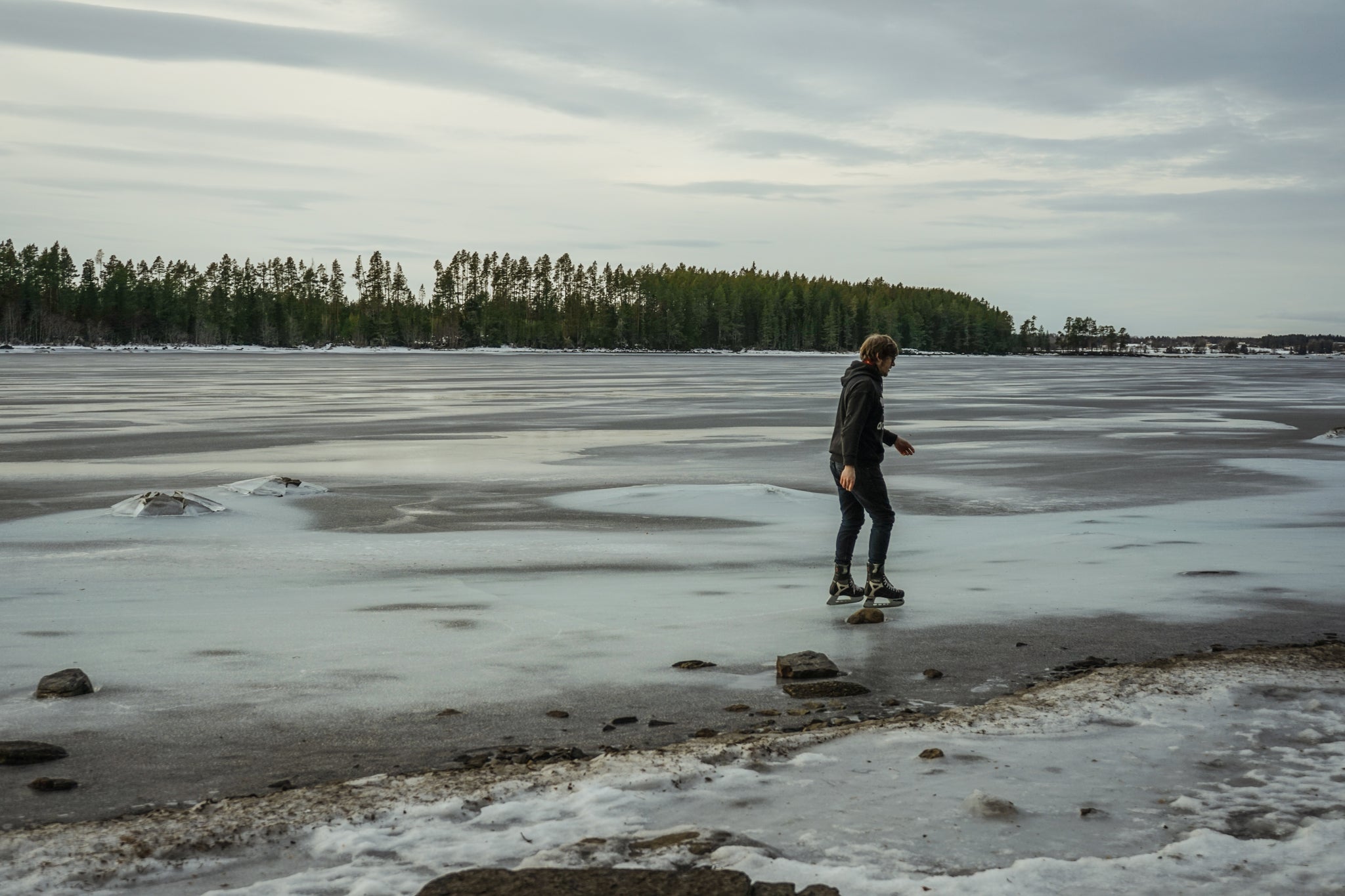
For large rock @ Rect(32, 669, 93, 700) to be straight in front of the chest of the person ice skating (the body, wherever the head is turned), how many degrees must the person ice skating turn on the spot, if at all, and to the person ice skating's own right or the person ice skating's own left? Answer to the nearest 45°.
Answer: approximately 135° to the person ice skating's own right

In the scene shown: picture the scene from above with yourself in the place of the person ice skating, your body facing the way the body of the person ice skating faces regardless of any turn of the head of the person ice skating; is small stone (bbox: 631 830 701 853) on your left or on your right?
on your right

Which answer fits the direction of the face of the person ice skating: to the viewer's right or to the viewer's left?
to the viewer's right

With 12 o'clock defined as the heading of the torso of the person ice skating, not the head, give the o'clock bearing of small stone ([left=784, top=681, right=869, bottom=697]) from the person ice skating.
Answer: The small stone is roughly at 3 o'clock from the person ice skating.

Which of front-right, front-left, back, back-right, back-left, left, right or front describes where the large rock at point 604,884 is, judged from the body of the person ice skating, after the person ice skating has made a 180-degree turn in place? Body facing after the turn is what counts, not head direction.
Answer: left

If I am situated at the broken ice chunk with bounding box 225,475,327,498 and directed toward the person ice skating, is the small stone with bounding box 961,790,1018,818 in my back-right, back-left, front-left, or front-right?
front-right

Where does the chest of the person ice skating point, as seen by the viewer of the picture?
to the viewer's right

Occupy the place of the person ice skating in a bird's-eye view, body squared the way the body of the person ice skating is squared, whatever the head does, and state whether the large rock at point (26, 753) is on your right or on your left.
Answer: on your right

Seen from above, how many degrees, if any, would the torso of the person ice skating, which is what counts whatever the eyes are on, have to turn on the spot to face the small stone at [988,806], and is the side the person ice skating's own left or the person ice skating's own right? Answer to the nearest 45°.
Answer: approximately 90° to the person ice skating's own right

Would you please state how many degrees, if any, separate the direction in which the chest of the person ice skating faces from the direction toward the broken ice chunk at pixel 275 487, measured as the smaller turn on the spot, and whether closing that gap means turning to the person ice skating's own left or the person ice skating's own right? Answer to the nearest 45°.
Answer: approximately 135° to the person ice skating's own left

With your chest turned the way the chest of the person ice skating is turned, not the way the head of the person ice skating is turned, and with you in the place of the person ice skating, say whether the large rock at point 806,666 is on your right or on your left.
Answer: on your right
